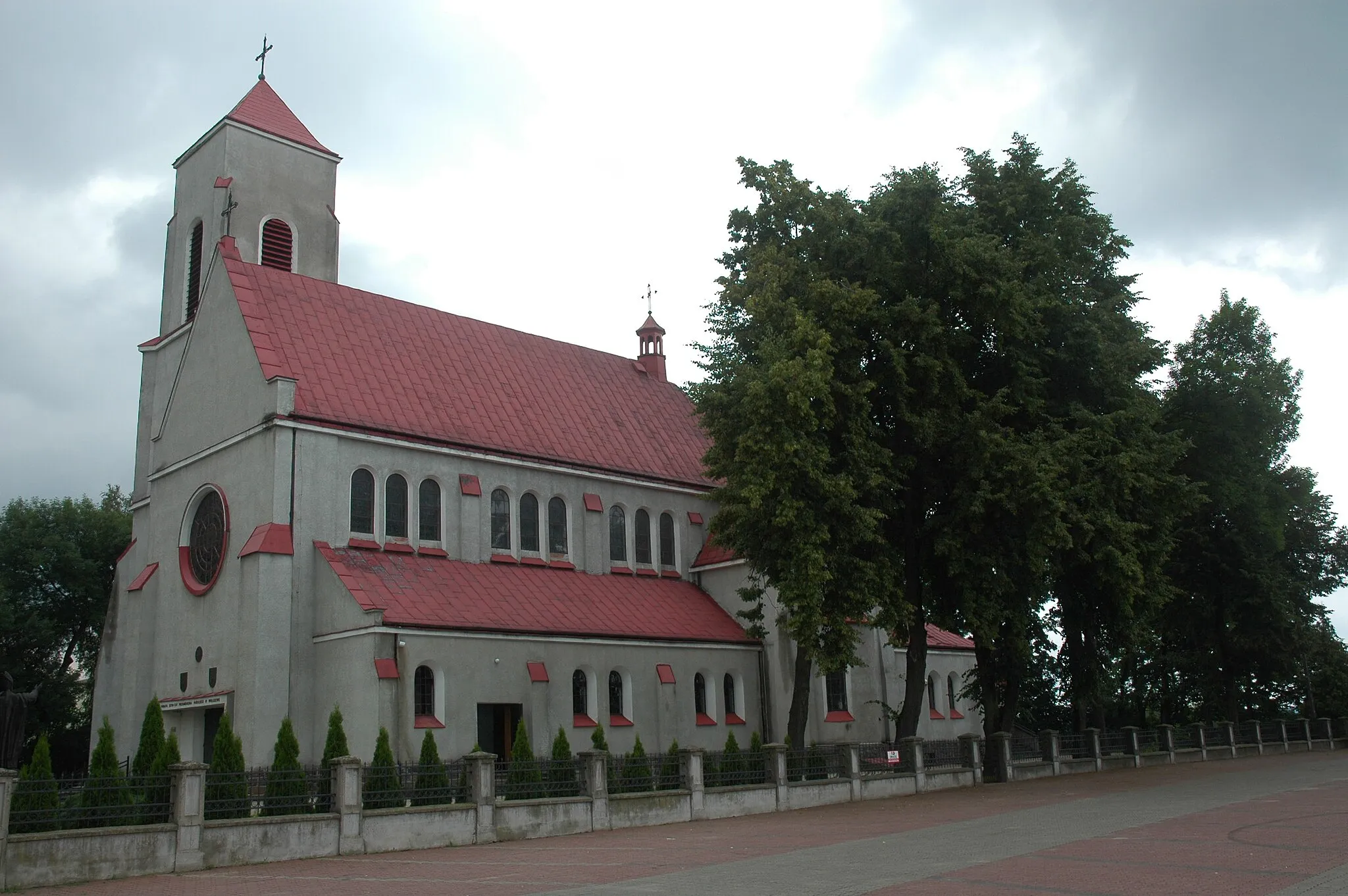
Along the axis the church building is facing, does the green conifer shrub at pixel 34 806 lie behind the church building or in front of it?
in front

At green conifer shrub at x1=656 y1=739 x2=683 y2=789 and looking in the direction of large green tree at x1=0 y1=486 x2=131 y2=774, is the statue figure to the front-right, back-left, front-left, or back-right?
front-left

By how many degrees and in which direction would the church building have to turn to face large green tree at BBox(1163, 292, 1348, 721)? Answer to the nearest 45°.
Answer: approximately 135° to its left

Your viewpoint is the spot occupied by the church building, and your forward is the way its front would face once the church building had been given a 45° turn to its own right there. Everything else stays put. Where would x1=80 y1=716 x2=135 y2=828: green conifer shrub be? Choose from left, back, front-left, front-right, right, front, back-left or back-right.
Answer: left

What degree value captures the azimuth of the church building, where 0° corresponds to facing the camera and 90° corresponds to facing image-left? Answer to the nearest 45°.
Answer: approximately 45°

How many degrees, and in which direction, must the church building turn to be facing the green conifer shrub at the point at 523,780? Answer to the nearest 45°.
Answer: approximately 45° to its left

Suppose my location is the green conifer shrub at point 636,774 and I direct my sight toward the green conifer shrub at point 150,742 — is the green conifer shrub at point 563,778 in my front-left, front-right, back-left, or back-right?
front-left

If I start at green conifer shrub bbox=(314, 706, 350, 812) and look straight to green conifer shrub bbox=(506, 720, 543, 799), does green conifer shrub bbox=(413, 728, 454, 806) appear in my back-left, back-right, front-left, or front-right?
front-right

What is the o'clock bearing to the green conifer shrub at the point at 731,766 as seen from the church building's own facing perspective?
The green conifer shrub is roughly at 9 o'clock from the church building.

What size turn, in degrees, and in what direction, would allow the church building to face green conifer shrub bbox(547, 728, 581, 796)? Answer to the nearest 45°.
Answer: approximately 90° to its left

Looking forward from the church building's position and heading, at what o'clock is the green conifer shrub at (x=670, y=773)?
The green conifer shrub is roughly at 9 o'clock from the church building.

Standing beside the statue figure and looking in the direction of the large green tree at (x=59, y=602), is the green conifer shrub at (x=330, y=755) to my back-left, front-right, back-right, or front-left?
front-right
